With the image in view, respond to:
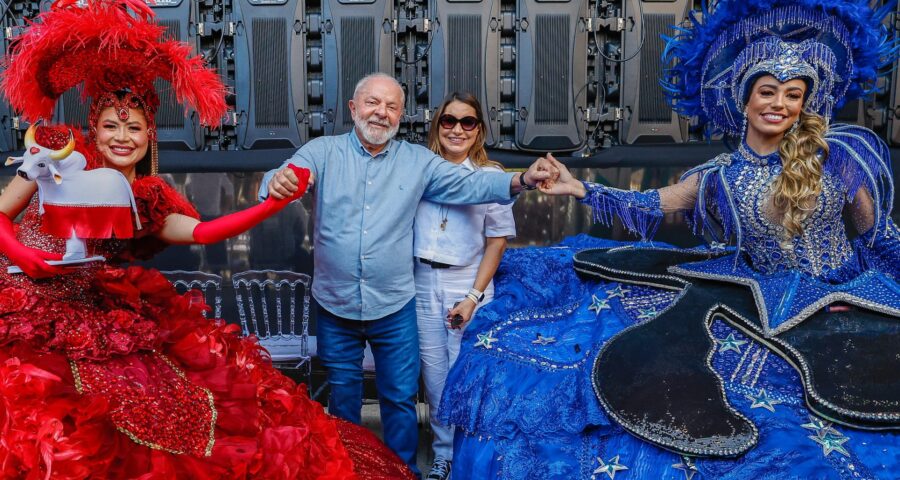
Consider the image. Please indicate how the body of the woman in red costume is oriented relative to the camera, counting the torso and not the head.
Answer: toward the camera

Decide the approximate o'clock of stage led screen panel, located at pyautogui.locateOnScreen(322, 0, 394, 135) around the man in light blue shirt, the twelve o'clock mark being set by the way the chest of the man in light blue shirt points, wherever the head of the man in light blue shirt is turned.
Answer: The stage led screen panel is roughly at 6 o'clock from the man in light blue shirt.

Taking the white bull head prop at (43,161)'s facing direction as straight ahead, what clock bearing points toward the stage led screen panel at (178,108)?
The stage led screen panel is roughly at 5 o'clock from the white bull head prop.

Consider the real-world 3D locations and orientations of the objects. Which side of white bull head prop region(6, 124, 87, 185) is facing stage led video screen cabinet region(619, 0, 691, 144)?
back

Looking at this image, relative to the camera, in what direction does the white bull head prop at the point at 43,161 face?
facing the viewer and to the left of the viewer

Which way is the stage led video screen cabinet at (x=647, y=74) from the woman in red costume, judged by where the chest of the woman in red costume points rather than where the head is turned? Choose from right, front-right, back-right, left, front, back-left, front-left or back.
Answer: back-left

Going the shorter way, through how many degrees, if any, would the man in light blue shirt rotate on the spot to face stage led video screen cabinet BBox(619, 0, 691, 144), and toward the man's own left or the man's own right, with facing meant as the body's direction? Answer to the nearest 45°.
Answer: approximately 135° to the man's own left
